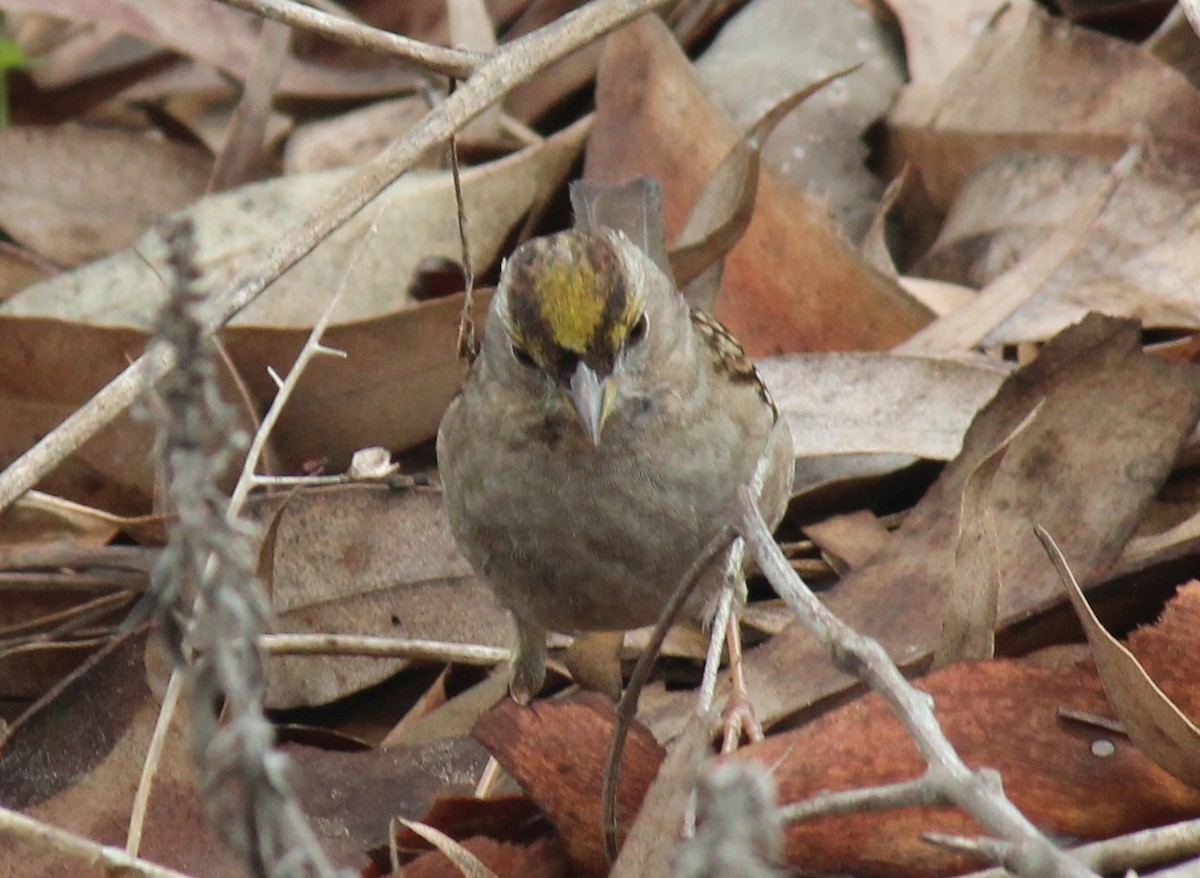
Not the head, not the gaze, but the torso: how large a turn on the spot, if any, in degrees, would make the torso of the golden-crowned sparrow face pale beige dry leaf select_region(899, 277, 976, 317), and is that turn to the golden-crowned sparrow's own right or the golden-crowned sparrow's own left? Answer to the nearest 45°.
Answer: approximately 135° to the golden-crowned sparrow's own left

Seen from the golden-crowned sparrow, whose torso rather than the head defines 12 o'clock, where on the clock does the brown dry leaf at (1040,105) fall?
The brown dry leaf is roughly at 7 o'clock from the golden-crowned sparrow.

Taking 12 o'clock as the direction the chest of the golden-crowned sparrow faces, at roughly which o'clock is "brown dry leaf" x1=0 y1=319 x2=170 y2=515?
The brown dry leaf is roughly at 4 o'clock from the golden-crowned sparrow.

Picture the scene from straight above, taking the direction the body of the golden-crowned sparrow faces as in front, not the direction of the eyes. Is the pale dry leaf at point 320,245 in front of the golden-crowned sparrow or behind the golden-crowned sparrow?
behind

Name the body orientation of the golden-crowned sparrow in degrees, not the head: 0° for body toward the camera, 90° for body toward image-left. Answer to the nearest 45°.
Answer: approximately 0°

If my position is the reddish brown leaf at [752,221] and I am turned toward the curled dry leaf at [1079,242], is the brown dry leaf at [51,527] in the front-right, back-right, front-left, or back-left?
back-right

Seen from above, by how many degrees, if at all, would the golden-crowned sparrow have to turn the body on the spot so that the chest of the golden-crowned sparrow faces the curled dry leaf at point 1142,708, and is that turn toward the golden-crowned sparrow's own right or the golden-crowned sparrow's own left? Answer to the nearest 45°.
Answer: approximately 45° to the golden-crowned sparrow's own left

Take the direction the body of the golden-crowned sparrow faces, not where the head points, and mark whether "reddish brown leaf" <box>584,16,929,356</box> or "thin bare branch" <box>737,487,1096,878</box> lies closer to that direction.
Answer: the thin bare branch

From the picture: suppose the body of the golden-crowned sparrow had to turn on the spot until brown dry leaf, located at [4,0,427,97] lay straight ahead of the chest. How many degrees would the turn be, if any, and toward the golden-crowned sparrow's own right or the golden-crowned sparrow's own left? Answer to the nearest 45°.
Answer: approximately 135° to the golden-crowned sparrow's own right
